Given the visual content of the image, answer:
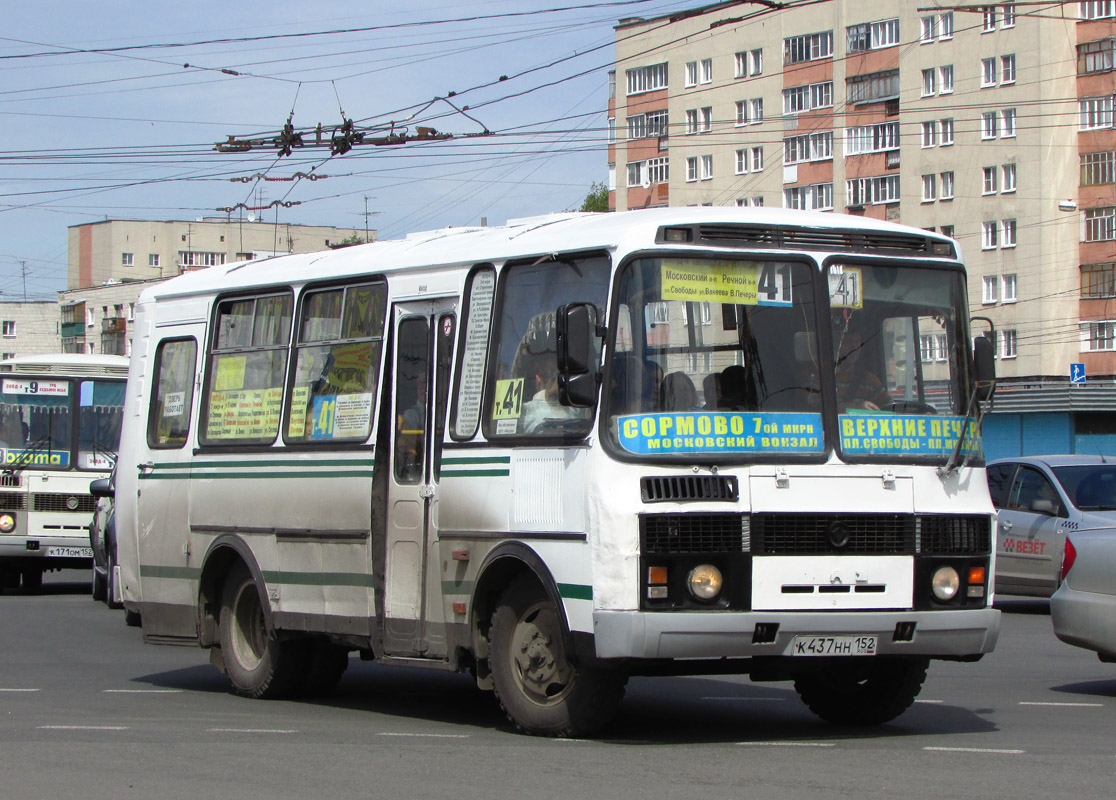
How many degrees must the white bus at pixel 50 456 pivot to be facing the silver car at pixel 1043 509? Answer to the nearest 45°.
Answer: approximately 45° to its left

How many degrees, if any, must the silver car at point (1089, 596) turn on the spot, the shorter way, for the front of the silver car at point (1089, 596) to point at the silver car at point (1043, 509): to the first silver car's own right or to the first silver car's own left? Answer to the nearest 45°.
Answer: approximately 90° to the first silver car's own left

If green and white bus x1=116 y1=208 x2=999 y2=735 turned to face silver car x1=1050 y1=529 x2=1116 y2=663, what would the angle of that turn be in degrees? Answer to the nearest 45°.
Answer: approximately 90° to its left

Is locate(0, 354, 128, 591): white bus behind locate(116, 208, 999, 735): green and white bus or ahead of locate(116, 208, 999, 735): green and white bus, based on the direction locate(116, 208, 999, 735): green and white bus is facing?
behind

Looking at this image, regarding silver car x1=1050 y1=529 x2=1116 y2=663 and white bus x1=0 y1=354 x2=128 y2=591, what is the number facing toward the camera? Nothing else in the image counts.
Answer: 1

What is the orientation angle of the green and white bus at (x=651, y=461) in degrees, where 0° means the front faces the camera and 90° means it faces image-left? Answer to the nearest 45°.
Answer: approximately 315°

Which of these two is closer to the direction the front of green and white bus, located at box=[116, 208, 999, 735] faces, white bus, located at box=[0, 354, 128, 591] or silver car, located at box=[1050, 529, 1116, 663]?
the silver car
